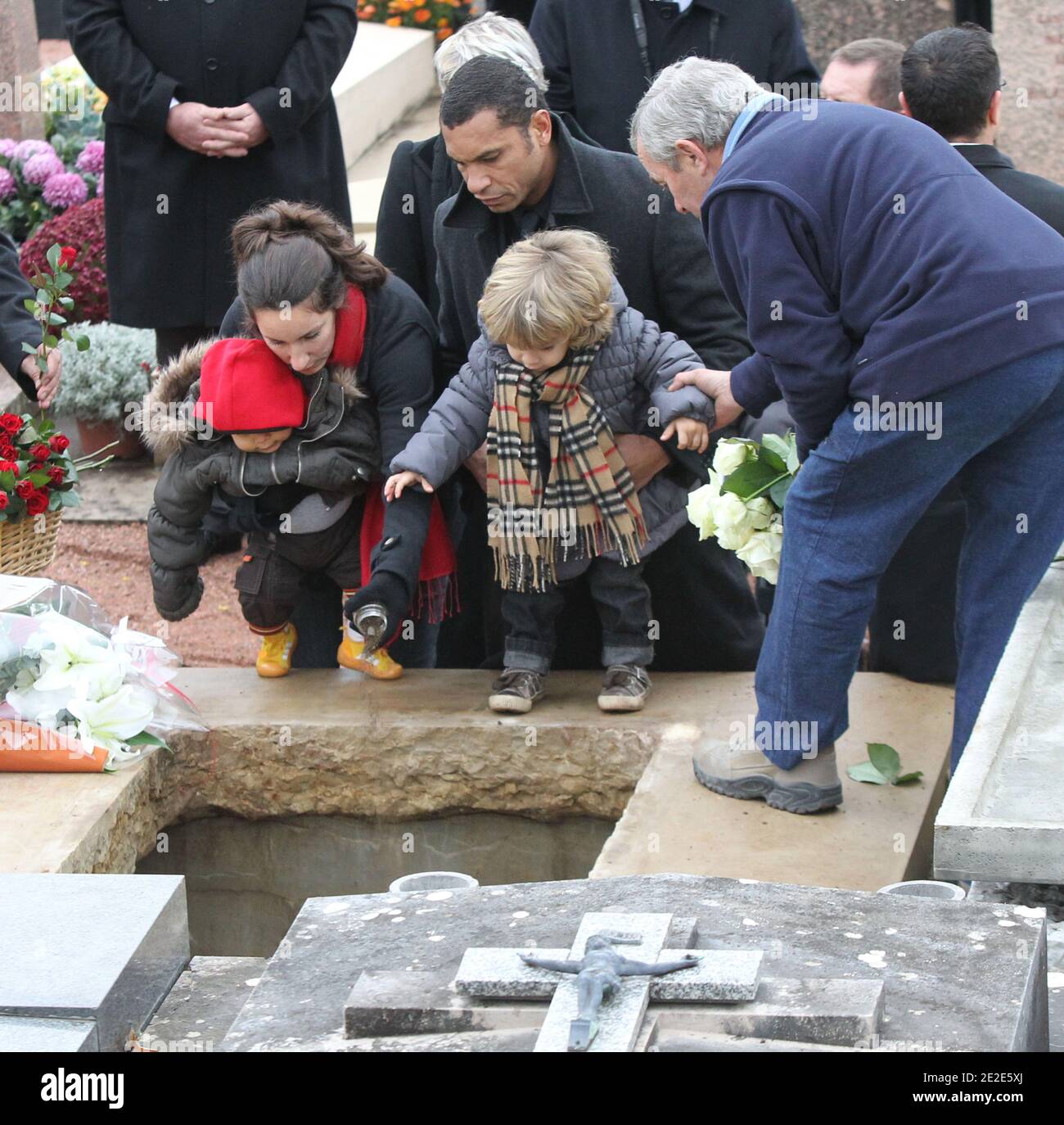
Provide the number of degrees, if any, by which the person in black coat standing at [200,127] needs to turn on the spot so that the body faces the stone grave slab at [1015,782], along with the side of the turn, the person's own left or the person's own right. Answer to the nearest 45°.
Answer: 0° — they already face it

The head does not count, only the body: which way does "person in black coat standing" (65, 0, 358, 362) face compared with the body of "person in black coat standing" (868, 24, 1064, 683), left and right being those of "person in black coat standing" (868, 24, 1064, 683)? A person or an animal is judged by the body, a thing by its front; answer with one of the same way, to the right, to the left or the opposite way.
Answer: the opposite way

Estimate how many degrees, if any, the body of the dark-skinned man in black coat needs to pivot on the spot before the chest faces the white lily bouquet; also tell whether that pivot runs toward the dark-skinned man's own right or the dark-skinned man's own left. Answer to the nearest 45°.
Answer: approximately 45° to the dark-skinned man's own right

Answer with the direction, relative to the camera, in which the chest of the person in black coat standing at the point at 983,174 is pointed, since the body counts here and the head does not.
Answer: away from the camera

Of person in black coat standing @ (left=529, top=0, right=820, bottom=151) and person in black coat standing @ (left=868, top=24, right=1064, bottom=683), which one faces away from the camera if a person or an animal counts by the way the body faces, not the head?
person in black coat standing @ (left=868, top=24, right=1064, bottom=683)

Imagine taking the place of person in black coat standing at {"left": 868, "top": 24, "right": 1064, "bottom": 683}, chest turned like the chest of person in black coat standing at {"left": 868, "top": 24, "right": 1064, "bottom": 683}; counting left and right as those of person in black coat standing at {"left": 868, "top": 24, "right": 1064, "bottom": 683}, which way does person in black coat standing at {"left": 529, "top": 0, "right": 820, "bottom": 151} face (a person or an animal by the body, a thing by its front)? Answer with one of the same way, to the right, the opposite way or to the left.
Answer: the opposite way

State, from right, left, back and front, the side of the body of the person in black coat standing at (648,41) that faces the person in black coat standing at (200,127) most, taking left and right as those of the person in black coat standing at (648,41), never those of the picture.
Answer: right
